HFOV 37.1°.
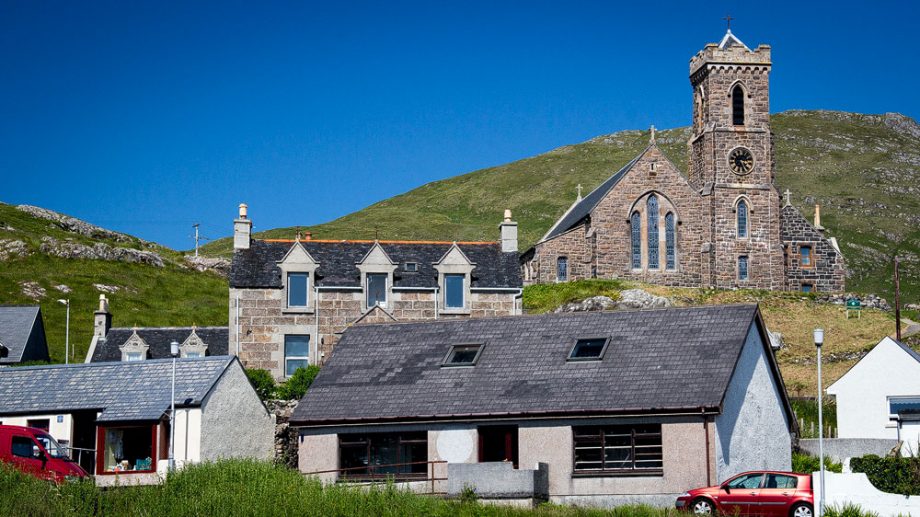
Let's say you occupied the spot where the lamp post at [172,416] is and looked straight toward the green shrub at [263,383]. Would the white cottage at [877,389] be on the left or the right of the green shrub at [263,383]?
right

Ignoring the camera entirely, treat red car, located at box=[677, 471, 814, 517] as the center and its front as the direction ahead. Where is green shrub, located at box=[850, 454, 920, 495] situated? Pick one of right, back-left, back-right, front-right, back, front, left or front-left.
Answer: back

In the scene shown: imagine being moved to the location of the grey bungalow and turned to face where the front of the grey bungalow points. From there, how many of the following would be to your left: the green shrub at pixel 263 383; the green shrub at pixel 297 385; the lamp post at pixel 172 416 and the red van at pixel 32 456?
0

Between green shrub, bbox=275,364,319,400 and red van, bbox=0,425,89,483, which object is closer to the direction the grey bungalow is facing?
the red van

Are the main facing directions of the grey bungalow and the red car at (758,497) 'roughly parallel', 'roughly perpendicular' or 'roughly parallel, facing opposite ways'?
roughly perpendicular

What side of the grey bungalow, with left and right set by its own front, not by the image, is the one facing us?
front

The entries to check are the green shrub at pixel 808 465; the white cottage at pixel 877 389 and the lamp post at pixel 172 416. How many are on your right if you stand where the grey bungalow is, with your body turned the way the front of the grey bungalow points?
1

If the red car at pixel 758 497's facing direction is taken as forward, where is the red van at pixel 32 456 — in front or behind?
in front

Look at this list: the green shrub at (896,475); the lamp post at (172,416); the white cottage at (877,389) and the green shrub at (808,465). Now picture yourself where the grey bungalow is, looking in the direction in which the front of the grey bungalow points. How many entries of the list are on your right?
1

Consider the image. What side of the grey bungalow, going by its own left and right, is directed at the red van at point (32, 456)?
right

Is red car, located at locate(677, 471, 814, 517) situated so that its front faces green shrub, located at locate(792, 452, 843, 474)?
no

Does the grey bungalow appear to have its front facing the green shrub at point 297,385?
no

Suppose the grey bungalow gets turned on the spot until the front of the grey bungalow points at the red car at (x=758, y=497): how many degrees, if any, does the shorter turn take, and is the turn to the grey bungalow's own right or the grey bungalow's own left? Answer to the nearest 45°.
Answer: approximately 45° to the grey bungalow's own left

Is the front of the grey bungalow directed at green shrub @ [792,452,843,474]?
no

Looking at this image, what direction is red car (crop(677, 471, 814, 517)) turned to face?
to the viewer's left

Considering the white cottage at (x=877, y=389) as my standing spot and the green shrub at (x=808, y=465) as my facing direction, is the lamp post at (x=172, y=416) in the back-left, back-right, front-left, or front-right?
front-right
